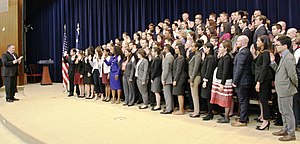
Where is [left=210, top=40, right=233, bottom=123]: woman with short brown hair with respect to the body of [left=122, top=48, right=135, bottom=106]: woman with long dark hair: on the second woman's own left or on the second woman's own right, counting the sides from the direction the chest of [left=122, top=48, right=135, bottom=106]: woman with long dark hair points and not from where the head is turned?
on the second woman's own left

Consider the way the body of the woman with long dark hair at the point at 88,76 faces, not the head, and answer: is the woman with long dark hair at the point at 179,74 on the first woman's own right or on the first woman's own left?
on the first woman's own left

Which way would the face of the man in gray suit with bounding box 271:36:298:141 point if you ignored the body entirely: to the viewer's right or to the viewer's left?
to the viewer's left

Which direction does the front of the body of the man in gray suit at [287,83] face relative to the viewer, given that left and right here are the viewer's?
facing to the left of the viewer

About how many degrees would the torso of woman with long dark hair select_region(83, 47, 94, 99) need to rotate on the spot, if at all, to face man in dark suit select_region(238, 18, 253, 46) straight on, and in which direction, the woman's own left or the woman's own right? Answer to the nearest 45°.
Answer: approximately 90° to the woman's own left

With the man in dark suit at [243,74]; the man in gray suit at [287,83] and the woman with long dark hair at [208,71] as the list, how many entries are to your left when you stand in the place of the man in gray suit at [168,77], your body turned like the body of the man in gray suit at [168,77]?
3
